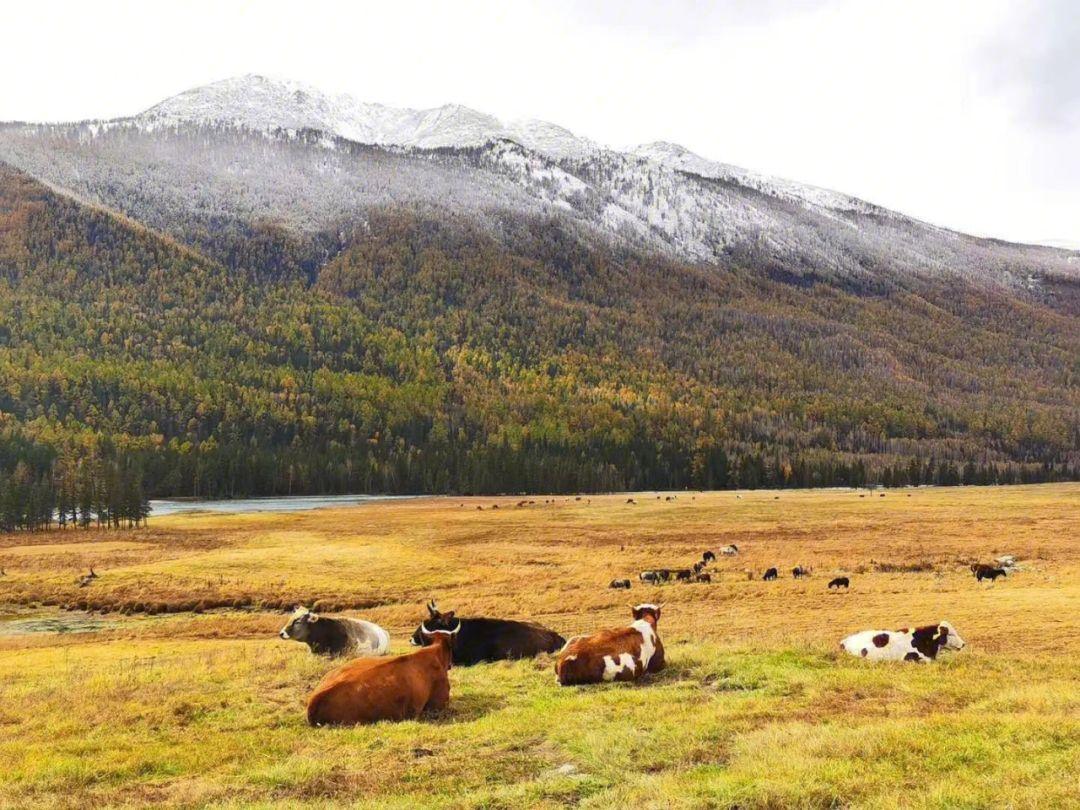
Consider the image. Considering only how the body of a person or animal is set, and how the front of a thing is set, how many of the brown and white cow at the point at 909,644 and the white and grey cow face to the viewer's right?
1

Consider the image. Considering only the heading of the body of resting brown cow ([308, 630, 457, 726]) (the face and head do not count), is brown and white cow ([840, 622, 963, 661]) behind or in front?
in front

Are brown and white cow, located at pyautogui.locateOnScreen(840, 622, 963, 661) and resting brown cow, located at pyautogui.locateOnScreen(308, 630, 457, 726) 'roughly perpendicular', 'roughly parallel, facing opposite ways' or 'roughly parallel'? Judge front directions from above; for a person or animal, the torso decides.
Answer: roughly perpendicular

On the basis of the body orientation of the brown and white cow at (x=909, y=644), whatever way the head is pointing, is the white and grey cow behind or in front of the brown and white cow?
behind

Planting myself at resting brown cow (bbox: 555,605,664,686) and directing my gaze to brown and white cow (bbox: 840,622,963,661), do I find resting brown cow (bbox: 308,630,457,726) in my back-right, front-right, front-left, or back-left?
back-right

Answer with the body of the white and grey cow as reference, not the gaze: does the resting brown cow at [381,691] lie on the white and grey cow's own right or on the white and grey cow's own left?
on the white and grey cow's own left

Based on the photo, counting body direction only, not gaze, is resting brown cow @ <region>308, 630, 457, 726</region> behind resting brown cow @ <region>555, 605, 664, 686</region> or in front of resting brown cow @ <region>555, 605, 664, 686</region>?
behind

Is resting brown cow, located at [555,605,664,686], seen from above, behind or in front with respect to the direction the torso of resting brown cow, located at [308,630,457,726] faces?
in front

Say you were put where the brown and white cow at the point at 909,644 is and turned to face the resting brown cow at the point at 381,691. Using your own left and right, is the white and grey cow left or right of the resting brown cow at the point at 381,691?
right

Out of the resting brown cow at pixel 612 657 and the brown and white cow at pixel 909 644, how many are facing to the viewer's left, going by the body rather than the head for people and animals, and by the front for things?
0

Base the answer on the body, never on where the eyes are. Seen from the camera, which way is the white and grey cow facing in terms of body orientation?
to the viewer's left

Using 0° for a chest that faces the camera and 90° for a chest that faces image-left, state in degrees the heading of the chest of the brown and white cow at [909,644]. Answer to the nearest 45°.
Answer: approximately 270°

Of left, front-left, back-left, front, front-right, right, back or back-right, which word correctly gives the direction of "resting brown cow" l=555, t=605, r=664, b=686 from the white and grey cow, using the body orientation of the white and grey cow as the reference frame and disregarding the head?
back-left

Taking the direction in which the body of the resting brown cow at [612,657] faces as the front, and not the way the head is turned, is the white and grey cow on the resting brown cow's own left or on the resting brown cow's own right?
on the resting brown cow's own left
